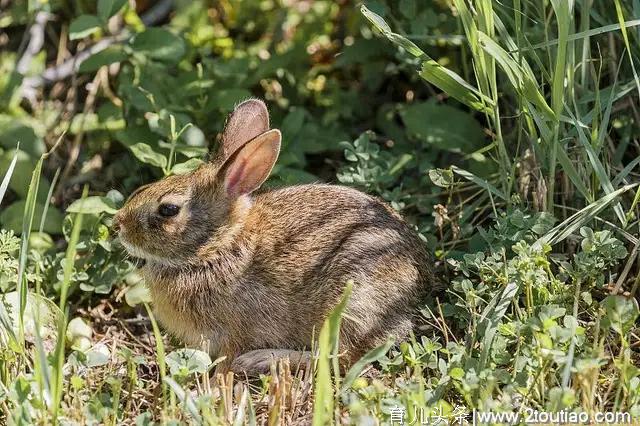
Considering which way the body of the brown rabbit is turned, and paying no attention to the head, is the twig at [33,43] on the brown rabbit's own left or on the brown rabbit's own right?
on the brown rabbit's own right

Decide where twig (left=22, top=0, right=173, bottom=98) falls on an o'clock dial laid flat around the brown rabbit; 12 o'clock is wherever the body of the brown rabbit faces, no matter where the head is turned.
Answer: The twig is roughly at 2 o'clock from the brown rabbit.

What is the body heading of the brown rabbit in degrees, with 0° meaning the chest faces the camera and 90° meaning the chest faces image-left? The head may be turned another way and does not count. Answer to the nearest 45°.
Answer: approximately 90°
